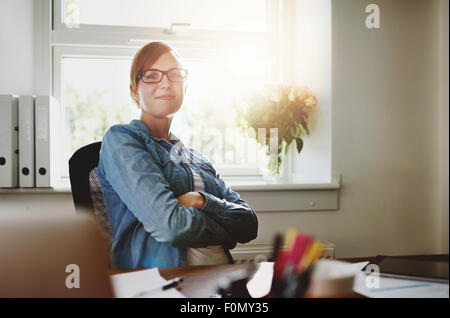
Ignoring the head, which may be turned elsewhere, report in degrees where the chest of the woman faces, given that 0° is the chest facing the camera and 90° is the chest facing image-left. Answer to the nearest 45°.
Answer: approximately 315°

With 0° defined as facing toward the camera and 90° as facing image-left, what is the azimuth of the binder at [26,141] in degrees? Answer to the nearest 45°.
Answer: approximately 0°

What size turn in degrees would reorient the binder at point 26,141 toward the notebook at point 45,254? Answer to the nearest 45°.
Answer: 0° — it already faces it

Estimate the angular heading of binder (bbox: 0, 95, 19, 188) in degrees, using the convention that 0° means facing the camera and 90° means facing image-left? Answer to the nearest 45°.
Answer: approximately 0°
